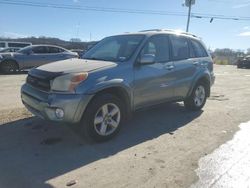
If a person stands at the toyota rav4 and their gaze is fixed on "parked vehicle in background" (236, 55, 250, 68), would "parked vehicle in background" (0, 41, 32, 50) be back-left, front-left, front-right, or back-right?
front-left

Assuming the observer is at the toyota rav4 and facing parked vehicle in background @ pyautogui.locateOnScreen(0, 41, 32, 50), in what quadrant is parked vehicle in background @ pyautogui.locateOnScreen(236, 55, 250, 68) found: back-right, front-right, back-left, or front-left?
front-right

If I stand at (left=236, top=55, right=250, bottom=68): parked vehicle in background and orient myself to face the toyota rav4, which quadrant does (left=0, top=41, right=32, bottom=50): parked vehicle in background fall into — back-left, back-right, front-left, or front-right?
front-right

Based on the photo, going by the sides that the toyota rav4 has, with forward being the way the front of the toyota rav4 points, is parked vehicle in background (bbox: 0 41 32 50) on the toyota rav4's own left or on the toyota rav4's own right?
on the toyota rav4's own right

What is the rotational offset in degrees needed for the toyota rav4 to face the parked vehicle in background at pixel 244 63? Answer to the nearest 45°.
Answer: approximately 180°

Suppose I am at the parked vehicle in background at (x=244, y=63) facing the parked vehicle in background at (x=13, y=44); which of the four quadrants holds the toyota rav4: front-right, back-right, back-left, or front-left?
front-left

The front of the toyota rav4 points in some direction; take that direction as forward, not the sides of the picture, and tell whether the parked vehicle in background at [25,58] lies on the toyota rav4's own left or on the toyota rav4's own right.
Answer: on the toyota rav4's own right

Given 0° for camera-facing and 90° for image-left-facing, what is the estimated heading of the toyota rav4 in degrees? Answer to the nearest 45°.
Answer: approximately 45°
